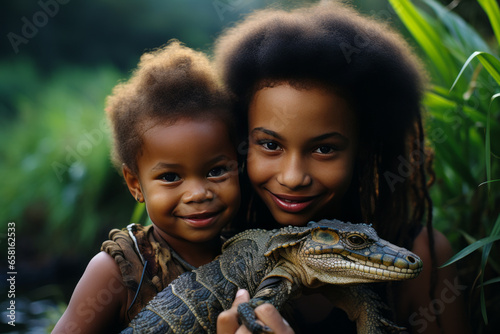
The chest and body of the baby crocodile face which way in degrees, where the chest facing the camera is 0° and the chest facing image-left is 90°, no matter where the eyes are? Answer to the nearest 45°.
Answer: approximately 270°

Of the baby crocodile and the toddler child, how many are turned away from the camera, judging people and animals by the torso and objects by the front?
0

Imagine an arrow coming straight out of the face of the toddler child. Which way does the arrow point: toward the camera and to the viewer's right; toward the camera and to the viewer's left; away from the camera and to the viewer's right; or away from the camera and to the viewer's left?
toward the camera and to the viewer's right
